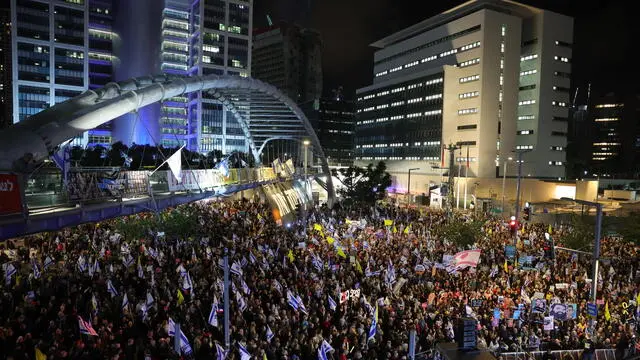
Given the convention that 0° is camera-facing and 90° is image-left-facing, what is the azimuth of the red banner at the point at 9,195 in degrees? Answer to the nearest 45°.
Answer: approximately 0°

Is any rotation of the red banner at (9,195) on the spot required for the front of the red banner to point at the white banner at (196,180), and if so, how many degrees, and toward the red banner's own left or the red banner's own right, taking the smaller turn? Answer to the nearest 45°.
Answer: approximately 135° to the red banner's own left

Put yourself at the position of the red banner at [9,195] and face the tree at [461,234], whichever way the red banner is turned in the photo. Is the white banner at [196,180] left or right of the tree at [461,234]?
left

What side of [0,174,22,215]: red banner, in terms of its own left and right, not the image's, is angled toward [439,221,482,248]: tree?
left
